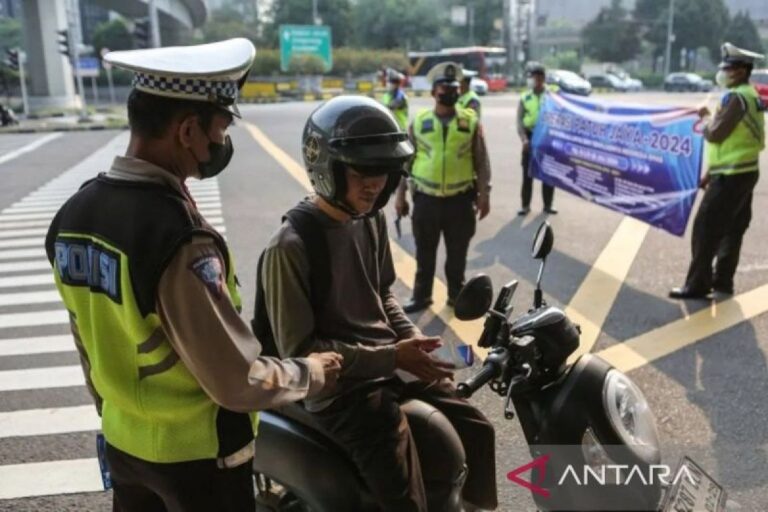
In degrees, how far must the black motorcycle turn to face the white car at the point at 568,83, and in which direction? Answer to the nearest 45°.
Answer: approximately 135° to its left

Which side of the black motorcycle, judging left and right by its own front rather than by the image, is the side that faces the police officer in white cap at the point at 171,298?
right

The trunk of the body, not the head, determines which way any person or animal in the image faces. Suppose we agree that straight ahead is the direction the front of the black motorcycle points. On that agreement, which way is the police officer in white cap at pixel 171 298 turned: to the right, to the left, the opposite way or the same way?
to the left

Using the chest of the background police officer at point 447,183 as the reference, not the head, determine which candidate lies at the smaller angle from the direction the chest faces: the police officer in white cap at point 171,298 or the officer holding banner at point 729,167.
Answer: the police officer in white cap

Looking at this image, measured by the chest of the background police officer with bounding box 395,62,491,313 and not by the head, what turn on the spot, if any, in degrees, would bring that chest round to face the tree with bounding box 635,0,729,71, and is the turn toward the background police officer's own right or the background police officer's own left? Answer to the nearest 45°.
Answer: approximately 180°

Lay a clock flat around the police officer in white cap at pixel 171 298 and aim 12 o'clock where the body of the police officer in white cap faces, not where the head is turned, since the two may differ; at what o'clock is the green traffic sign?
The green traffic sign is roughly at 11 o'clock from the police officer in white cap.

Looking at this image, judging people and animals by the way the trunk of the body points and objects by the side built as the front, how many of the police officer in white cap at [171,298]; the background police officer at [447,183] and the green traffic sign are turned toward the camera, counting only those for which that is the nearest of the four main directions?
2

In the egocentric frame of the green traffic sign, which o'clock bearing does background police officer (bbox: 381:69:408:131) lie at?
The background police officer is roughly at 12 o'clock from the green traffic sign.

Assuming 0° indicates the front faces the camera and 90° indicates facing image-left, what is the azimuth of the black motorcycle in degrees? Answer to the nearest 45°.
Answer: approximately 315°

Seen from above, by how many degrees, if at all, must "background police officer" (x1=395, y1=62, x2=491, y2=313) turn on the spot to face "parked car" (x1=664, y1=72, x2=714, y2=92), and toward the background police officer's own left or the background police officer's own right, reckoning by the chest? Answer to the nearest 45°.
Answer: approximately 180°
